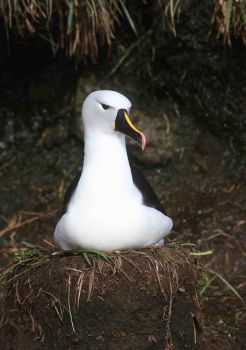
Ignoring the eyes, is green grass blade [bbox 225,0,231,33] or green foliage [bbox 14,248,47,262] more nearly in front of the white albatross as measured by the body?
the green foliage

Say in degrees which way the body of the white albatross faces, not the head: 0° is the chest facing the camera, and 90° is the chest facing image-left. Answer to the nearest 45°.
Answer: approximately 0°

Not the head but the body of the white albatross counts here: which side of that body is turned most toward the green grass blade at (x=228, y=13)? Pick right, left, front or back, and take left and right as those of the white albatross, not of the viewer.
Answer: back

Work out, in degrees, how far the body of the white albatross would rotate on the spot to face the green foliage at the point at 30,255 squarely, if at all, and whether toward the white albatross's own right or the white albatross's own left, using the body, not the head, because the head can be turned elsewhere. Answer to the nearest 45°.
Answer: approximately 90° to the white albatross's own right
